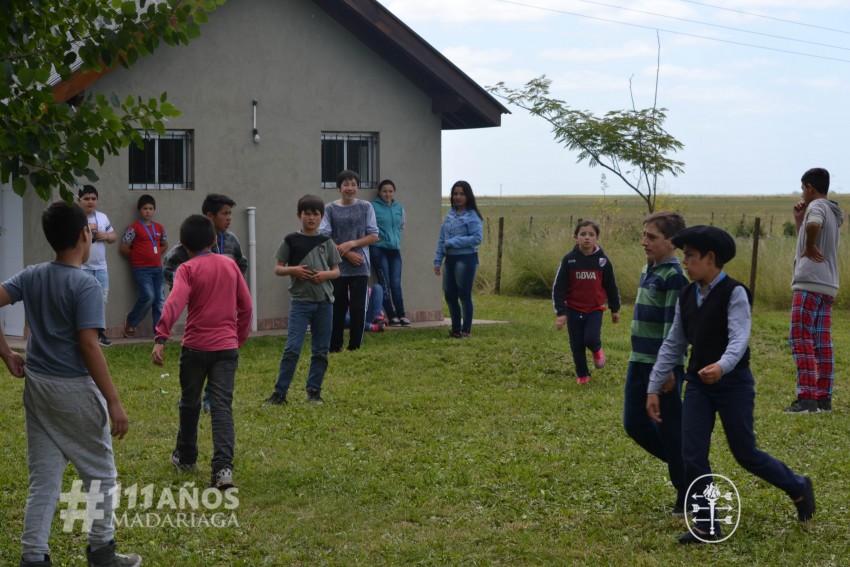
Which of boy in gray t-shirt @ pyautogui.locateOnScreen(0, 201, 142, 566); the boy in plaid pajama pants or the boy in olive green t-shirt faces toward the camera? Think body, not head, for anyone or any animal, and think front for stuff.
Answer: the boy in olive green t-shirt

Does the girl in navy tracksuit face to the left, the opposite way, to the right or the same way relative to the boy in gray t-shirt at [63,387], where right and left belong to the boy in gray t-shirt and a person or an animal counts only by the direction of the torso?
the opposite way

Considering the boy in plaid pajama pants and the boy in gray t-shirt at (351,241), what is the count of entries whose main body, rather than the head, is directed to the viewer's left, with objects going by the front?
1

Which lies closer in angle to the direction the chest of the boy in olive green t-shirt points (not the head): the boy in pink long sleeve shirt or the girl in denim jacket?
the boy in pink long sleeve shirt

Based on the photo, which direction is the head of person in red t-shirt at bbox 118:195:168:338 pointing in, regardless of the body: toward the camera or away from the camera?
toward the camera

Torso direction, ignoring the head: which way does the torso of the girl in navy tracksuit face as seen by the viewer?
toward the camera

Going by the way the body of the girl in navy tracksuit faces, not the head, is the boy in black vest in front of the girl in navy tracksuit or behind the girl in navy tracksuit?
in front

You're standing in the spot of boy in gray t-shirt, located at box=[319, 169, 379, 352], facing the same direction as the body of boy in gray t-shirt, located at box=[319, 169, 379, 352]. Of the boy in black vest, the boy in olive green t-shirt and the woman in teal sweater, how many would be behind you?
1

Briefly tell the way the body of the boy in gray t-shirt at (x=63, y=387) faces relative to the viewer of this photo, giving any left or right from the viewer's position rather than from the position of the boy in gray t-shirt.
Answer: facing away from the viewer and to the right of the viewer

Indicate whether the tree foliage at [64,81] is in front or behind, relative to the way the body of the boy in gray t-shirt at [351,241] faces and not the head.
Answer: in front

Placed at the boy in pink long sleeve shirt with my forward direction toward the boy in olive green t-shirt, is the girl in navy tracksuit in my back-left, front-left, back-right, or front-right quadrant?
front-right

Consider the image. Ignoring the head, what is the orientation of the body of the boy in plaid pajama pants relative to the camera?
to the viewer's left

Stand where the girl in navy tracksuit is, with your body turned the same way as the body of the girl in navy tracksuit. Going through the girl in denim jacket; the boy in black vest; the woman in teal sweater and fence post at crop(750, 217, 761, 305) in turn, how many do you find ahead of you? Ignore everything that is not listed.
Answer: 1

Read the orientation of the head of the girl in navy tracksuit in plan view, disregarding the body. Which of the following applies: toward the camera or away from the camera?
toward the camera
